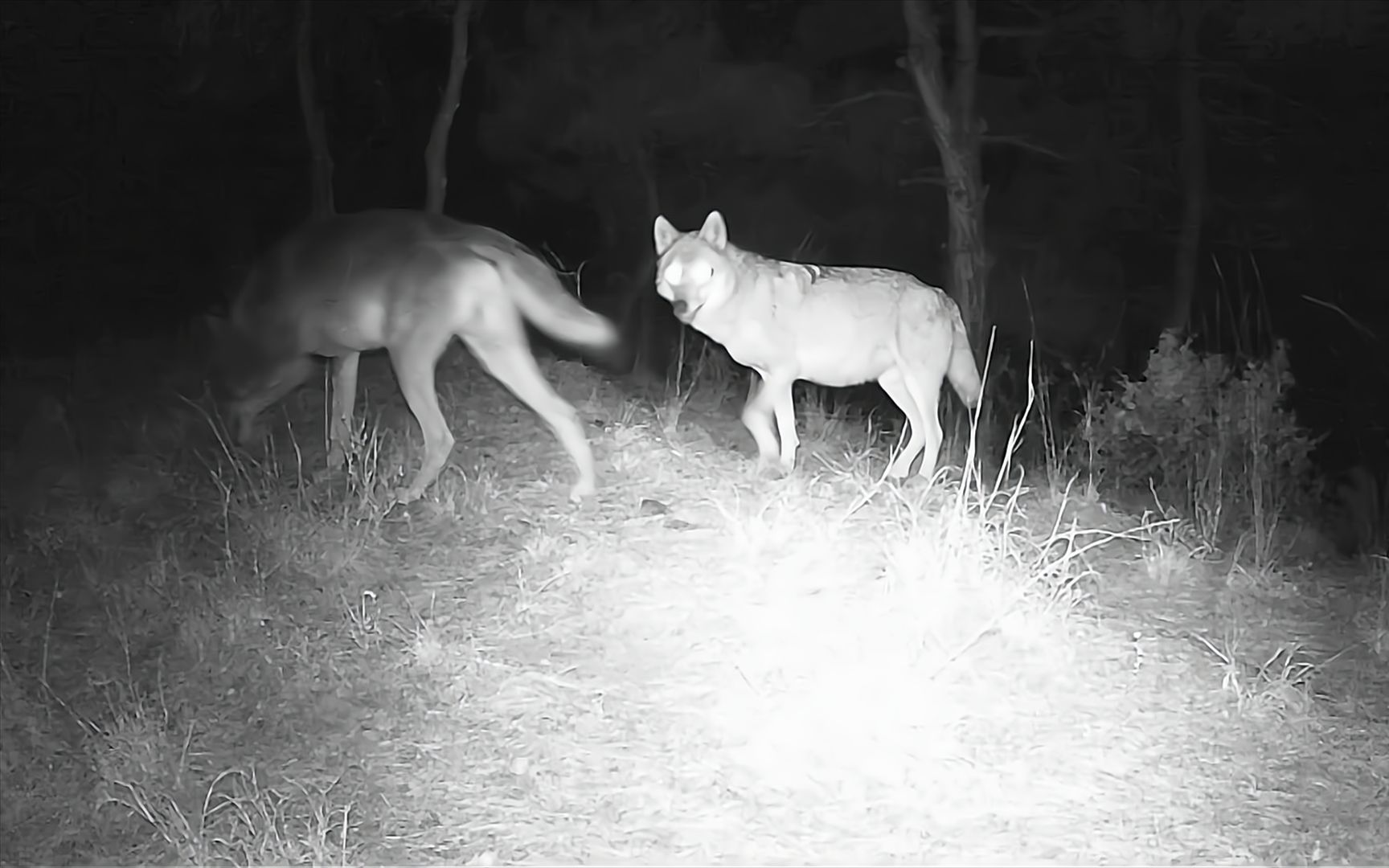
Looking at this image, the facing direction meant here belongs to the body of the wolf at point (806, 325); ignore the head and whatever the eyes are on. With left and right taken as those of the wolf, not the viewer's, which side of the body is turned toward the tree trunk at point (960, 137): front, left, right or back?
right

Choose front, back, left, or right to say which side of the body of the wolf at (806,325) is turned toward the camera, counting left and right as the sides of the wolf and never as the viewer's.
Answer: left

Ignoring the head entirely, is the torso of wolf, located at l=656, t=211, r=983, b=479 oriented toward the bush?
no

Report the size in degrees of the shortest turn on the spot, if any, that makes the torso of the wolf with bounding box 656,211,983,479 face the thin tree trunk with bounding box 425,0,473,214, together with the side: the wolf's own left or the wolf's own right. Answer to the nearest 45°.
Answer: approximately 45° to the wolf's own right

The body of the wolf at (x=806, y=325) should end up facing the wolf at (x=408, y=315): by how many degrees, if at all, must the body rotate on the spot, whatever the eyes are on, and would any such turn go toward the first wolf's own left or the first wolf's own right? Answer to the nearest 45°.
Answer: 0° — it already faces it

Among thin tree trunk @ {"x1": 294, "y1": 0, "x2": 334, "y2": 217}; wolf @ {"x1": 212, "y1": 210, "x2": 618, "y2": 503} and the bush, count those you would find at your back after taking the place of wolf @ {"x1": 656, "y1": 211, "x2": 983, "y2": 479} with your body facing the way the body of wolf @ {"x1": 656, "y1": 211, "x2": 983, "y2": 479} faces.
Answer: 1

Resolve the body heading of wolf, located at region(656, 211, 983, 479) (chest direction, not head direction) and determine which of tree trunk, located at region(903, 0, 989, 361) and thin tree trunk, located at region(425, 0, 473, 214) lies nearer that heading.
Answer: the thin tree trunk

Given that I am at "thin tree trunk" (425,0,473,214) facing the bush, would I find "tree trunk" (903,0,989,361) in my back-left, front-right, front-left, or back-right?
front-left

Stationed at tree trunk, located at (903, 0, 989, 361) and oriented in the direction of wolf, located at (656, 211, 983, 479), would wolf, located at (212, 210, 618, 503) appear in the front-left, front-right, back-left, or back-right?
front-right

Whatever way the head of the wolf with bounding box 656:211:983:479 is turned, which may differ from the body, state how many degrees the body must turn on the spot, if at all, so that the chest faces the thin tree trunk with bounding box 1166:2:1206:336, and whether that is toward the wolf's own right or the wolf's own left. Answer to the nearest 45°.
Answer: approximately 135° to the wolf's own right

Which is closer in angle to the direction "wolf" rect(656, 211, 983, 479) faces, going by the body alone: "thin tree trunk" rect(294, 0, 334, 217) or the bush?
the thin tree trunk

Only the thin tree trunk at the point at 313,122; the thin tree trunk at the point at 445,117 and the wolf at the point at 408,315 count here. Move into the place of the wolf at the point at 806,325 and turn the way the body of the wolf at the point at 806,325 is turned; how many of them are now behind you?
0
